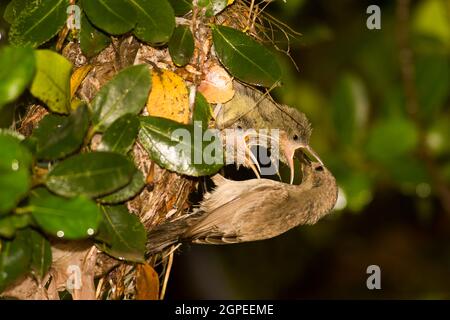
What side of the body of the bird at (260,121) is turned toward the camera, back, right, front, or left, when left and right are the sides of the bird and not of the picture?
right

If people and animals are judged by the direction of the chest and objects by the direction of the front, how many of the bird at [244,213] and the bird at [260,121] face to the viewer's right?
2

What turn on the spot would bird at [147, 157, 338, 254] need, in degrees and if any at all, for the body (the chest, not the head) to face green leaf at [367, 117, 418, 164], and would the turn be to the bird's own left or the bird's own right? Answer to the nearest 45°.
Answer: approximately 45° to the bird's own left

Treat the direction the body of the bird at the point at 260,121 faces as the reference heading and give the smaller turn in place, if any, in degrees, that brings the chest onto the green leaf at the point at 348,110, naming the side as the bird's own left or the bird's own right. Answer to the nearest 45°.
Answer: approximately 45° to the bird's own left

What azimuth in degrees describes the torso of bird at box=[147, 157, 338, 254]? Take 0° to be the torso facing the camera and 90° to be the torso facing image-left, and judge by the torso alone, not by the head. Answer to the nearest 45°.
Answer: approximately 270°
